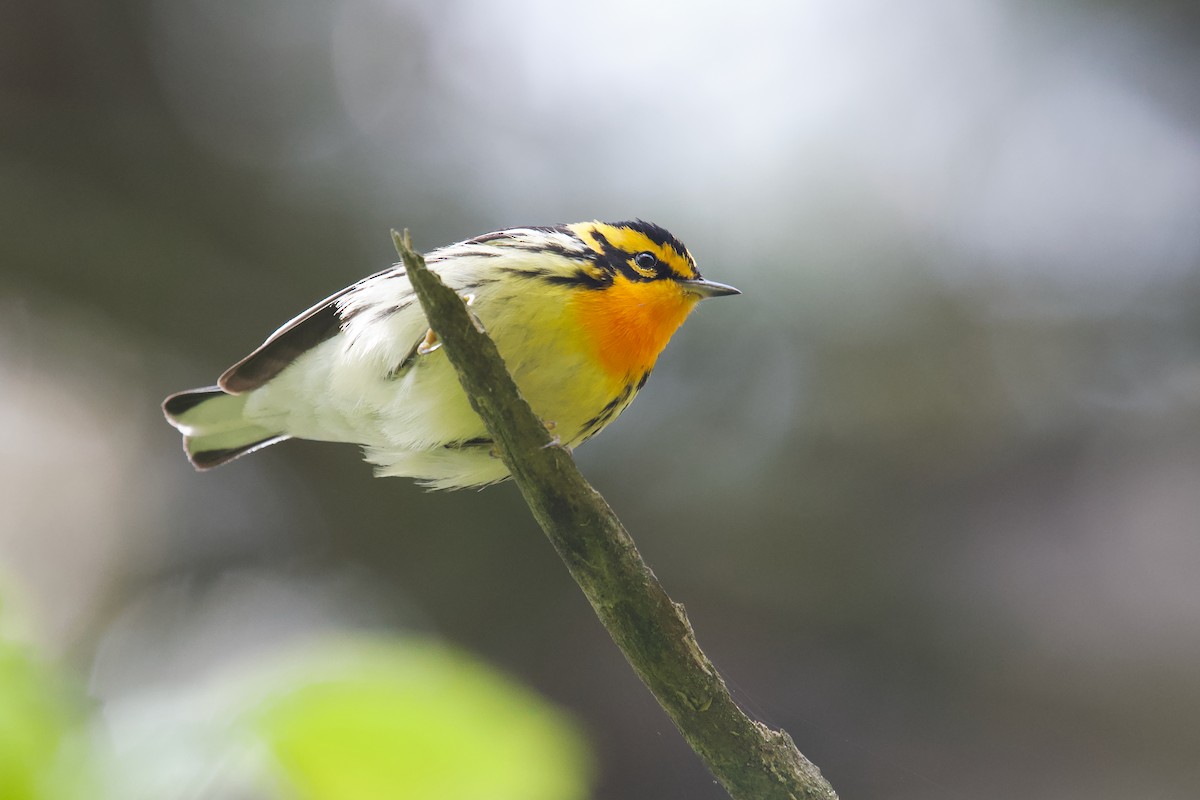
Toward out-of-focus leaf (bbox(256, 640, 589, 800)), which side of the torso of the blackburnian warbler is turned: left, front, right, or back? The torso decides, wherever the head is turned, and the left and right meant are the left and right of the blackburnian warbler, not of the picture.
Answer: right

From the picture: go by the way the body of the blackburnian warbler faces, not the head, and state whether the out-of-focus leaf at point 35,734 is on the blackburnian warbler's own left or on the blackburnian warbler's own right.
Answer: on the blackburnian warbler's own right

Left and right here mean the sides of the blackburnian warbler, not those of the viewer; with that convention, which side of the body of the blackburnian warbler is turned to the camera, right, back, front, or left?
right
